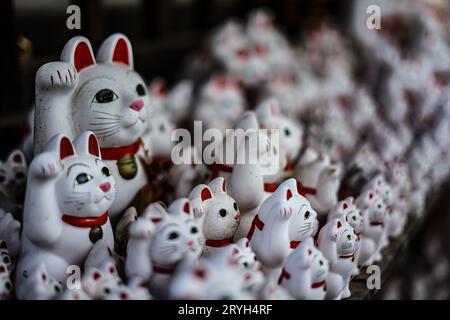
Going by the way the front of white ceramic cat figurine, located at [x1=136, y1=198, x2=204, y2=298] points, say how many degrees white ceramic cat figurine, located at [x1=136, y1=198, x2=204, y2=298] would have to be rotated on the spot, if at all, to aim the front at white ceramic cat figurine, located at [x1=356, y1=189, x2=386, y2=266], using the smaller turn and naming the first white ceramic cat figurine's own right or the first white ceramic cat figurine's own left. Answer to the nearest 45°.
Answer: approximately 90° to the first white ceramic cat figurine's own left

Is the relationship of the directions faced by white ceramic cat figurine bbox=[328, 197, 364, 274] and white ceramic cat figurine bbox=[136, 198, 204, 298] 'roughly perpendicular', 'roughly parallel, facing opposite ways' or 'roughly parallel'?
roughly parallel

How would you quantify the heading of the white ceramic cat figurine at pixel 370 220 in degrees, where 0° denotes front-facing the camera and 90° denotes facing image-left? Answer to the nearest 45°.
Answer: approximately 315°

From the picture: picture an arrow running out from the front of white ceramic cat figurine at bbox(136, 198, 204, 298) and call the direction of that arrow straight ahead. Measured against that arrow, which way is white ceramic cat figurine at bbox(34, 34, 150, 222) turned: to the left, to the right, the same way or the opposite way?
the same way

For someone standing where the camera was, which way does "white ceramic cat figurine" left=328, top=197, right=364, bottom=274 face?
facing the viewer and to the right of the viewer
